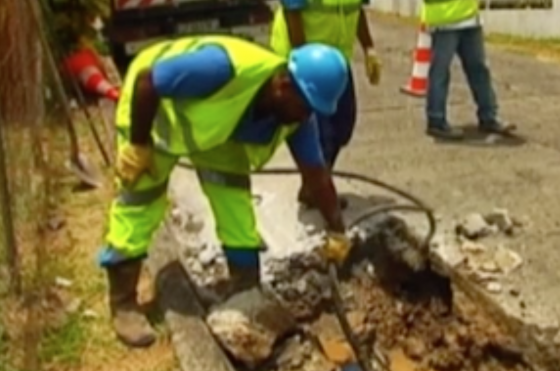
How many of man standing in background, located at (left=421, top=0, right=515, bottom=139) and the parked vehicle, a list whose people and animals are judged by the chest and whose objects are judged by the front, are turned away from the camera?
1

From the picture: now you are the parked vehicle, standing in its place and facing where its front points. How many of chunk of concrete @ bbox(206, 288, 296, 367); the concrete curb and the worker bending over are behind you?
3

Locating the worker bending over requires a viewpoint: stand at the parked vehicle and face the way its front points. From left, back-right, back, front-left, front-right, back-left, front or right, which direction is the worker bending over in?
back

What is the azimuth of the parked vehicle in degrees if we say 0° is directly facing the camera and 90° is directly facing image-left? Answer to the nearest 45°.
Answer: approximately 180°

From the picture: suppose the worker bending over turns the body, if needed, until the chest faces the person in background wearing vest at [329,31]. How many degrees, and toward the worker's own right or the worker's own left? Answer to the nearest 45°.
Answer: approximately 90° to the worker's own left

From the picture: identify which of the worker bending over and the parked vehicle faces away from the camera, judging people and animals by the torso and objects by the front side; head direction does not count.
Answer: the parked vehicle

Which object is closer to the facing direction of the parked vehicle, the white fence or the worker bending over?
the white fence

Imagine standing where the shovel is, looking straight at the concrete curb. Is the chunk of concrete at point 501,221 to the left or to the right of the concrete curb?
left

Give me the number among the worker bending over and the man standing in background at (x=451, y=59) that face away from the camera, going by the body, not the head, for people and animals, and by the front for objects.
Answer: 0

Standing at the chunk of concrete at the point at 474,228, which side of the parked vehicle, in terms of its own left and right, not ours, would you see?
back

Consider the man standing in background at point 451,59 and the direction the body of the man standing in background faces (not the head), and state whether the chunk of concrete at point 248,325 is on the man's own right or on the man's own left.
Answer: on the man's own right
